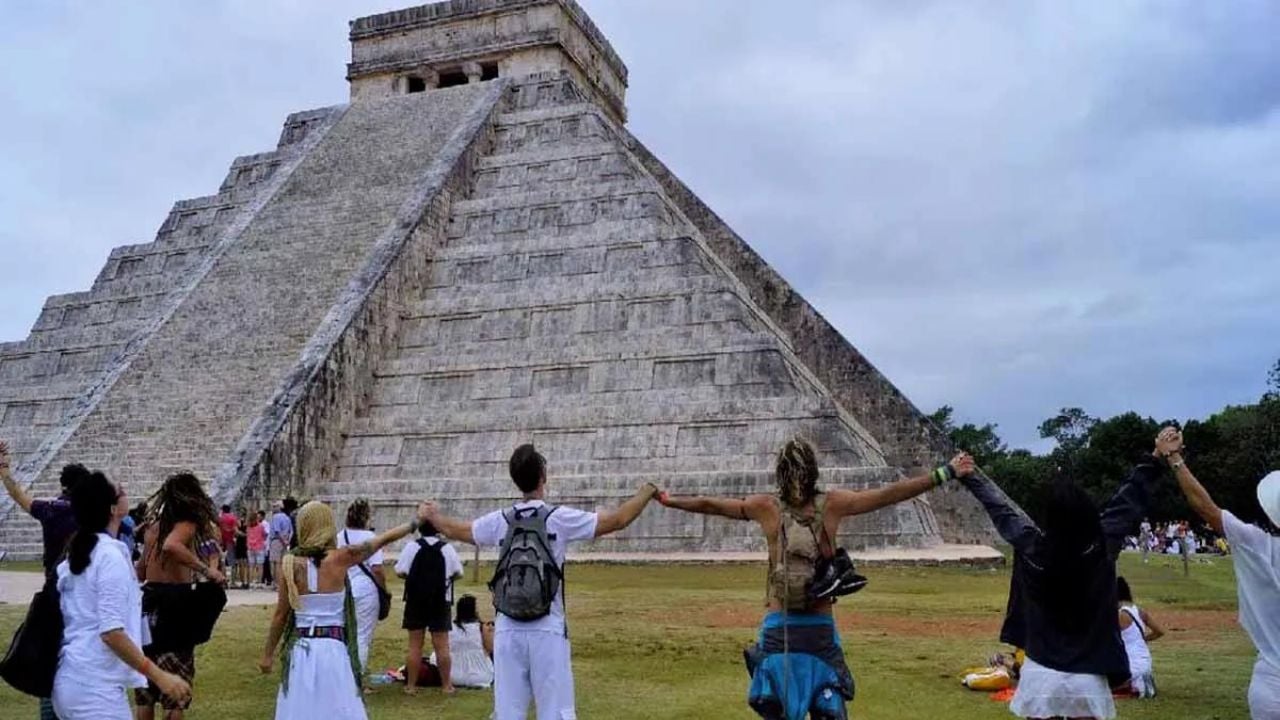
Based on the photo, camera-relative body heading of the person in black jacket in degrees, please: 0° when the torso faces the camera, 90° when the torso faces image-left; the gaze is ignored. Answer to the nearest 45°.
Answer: approximately 180°

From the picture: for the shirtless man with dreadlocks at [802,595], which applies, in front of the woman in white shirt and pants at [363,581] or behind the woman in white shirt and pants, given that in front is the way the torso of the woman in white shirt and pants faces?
behind

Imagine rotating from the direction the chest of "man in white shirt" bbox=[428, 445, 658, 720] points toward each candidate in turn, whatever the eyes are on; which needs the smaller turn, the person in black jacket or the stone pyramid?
the stone pyramid

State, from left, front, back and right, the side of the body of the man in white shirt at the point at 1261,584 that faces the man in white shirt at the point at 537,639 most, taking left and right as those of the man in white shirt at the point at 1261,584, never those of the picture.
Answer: left

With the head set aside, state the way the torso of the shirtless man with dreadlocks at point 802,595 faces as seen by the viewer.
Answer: away from the camera

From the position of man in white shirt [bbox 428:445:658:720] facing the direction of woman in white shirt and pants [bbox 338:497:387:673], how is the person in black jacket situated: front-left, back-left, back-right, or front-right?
back-right

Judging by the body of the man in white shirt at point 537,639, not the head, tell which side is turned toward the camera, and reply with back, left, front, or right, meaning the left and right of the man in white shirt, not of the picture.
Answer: back

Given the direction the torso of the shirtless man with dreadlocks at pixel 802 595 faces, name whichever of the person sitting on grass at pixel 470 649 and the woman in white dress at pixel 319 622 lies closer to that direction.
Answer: the person sitting on grass

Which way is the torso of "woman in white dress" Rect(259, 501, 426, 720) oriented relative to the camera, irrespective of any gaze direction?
away from the camera

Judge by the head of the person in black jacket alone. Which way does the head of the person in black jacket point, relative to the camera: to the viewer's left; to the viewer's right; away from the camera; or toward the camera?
away from the camera

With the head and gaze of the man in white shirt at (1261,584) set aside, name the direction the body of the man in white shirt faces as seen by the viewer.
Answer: away from the camera

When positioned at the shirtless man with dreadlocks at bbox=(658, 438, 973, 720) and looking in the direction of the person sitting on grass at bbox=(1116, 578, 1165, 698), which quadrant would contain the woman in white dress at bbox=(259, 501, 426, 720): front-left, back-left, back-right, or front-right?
back-left

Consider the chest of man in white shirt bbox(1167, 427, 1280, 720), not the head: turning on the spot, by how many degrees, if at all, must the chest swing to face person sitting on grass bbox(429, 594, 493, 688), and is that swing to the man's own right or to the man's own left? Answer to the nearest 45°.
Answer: approximately 45° to the man's own left

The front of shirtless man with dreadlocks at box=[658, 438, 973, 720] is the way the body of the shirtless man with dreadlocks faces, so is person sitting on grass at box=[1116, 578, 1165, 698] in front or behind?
in front
